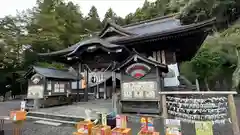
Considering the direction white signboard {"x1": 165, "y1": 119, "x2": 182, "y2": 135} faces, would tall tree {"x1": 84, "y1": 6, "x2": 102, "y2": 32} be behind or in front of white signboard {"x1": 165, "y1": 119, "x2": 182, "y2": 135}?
behind

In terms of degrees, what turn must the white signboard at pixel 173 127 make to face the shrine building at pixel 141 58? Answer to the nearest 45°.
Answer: approximately 180°

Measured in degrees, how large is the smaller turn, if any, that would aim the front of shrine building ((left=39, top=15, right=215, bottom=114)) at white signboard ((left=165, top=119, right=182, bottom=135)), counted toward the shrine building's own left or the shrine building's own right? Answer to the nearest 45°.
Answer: approximately 45° to the shrine building's own left

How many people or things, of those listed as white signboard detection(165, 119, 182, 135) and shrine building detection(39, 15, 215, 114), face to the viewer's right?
0

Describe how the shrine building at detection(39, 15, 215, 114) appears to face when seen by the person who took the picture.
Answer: facing the viewer and to the left of the viewer

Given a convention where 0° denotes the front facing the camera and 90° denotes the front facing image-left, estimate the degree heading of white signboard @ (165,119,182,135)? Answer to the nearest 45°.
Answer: approximately 0°
